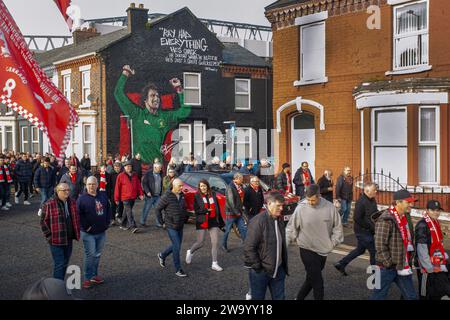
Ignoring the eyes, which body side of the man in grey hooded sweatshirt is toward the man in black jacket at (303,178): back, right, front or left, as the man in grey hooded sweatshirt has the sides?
back

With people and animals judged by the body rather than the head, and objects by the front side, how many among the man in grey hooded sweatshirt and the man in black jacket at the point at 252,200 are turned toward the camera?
2

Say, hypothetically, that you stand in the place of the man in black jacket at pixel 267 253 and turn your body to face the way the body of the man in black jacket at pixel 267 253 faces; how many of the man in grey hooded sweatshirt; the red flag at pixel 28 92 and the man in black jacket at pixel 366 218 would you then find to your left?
2

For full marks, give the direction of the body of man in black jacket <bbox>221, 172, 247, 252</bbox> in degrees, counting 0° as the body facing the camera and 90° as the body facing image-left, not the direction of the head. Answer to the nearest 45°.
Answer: approximately 315°

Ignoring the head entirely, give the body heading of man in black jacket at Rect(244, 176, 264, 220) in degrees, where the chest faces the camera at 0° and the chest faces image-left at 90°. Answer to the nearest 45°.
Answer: approximately 0°

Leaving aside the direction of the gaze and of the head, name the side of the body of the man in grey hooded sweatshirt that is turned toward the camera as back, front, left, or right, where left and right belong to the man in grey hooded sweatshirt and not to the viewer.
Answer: front

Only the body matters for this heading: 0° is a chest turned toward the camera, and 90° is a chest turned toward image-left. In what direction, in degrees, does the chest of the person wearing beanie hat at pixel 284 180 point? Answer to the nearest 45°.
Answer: approximately 315°

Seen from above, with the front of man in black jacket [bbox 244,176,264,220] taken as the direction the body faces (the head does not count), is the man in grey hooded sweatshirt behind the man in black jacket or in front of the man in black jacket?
in front

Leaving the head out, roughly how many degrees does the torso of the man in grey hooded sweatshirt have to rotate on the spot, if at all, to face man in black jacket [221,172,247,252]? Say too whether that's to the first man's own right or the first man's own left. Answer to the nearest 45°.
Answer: approximately 135° to the first man's own right

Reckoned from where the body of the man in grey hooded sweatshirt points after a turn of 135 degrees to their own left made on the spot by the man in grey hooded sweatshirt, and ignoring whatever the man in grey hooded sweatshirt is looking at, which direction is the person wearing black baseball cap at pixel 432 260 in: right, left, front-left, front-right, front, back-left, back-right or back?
front-right

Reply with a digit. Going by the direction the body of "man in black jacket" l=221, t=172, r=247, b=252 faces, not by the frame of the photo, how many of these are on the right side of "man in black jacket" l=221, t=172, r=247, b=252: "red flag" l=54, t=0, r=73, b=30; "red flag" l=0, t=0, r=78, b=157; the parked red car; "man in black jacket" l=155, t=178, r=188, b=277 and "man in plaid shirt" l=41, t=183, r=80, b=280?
4

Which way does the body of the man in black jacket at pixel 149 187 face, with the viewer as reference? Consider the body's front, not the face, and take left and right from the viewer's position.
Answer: facing the viewer and to the right of the viewer

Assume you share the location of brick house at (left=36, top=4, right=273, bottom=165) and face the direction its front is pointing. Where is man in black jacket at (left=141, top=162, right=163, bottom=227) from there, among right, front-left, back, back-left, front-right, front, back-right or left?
front-left
